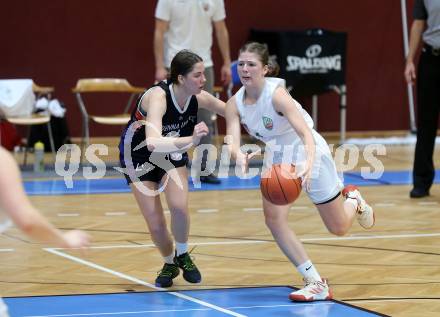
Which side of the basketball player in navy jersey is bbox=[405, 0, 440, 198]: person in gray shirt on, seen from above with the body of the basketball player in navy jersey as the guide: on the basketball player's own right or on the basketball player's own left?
on the basketball player's own left

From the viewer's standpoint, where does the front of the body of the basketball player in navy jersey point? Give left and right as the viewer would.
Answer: facing the viewer and to the right of the viewer

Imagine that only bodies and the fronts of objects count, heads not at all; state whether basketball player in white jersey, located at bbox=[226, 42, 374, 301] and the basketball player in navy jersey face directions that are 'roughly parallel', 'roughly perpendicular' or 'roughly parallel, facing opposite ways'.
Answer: roughly perpendicular

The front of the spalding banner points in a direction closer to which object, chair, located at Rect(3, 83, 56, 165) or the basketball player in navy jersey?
the basketball player in navy jersey

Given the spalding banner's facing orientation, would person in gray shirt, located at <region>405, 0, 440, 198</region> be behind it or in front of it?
in front

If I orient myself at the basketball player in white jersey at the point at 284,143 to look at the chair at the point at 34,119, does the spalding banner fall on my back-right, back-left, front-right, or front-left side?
front-right

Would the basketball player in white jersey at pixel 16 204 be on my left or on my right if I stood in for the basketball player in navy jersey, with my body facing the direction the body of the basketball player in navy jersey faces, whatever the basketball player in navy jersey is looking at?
on my right

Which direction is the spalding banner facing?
toward the camera

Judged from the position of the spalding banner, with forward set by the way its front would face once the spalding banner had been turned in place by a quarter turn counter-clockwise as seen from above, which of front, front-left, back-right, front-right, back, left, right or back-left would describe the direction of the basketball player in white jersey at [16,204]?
right

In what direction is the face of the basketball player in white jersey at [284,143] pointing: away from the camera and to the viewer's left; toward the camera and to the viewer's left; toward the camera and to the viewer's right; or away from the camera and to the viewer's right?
toward the camera and to the viewer's left

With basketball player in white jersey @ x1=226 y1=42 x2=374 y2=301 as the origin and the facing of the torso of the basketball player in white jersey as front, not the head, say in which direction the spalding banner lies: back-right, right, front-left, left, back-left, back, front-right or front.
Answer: back-right

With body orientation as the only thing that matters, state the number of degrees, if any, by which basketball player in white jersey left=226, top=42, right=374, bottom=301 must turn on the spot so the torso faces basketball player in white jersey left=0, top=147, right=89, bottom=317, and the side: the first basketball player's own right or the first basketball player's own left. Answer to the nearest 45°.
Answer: approximately 45° to the first basketball player's own left

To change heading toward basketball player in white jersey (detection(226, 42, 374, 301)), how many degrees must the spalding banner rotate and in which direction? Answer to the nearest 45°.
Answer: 0° — it already faces them

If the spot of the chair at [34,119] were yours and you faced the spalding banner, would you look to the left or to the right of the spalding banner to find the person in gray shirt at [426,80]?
right

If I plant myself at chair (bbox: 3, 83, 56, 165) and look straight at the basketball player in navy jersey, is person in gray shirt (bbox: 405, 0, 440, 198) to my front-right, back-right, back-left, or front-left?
front-left
